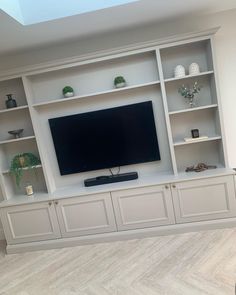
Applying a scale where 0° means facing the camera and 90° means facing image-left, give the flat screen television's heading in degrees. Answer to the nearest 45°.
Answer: approximately 0°

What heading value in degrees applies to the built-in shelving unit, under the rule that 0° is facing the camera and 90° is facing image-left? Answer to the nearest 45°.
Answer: approximately 0°

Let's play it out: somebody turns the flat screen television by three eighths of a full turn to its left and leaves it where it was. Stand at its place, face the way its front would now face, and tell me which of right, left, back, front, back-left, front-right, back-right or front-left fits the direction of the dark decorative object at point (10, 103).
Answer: back-left
